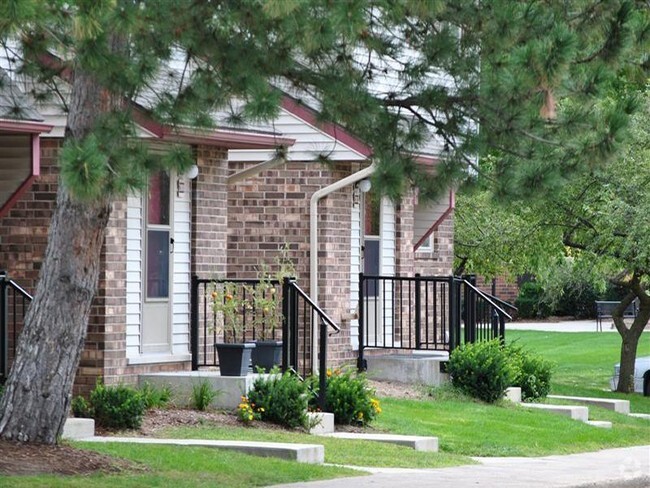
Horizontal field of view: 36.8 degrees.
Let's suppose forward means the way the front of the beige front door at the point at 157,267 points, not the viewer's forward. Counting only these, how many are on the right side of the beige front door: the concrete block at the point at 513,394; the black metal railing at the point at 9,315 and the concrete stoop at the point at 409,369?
1

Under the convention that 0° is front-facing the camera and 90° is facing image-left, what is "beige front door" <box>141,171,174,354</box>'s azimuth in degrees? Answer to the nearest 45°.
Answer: approximately 315°

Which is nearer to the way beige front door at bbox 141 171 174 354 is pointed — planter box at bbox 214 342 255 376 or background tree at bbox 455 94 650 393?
the planter box

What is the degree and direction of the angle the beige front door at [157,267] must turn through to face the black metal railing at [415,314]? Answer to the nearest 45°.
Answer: approximately 90° to its left

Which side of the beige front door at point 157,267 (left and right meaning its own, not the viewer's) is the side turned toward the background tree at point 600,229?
left

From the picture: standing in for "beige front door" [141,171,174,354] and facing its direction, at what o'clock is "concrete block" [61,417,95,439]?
The concrete block is roughly at 2 o'clock from the beige front door.

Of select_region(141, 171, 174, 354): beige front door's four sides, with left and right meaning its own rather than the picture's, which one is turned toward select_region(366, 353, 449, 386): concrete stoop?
left

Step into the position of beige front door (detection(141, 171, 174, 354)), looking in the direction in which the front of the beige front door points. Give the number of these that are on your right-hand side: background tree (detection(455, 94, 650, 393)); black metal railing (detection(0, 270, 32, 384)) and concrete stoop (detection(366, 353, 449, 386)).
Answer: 1

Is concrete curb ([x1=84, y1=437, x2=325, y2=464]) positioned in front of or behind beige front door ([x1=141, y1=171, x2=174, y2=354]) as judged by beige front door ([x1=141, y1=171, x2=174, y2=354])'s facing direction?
in front
